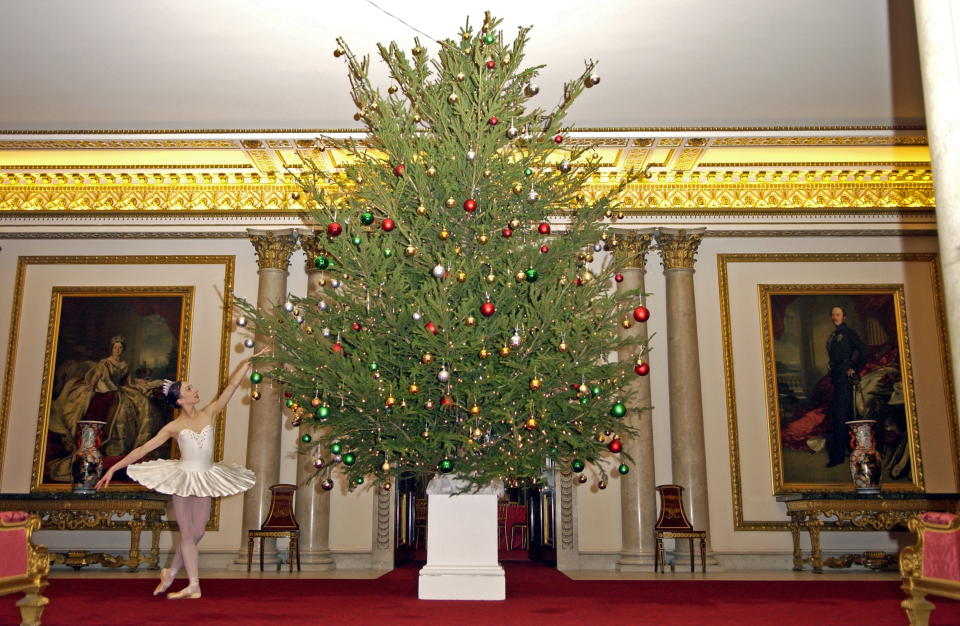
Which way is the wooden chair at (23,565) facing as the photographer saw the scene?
facing to the right of the viewer

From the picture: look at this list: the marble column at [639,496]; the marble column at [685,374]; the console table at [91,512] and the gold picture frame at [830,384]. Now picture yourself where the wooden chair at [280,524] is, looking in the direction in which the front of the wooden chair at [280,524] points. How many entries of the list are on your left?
3

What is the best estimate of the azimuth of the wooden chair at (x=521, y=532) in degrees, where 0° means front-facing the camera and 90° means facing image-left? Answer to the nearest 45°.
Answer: approximately 0°

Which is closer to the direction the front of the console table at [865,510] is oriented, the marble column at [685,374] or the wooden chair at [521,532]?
the marble column

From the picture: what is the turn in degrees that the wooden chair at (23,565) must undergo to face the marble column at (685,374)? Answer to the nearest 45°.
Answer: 0° — it already faces it

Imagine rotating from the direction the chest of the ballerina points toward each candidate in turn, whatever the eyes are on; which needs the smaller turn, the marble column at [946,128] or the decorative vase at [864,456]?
the marble column

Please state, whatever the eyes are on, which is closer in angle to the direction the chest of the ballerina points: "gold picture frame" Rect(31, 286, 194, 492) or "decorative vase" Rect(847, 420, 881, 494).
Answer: the decorative vase
